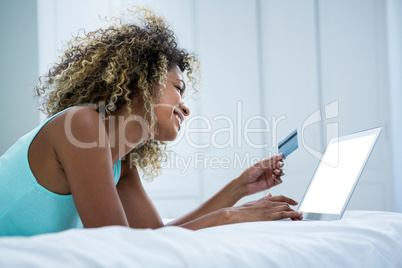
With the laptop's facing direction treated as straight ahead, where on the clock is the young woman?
The young woman is roughly at 1 o'clock from the laptop.

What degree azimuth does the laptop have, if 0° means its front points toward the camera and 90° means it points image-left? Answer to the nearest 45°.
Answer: approximately 45°
